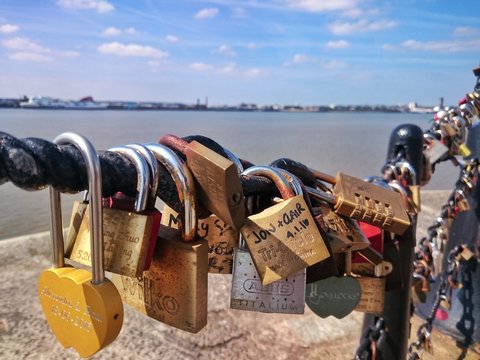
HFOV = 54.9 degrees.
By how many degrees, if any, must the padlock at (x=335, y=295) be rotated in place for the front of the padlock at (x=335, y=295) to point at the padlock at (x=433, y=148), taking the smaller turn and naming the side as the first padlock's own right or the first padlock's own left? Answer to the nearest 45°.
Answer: approximately 135° to the first padlock's own left

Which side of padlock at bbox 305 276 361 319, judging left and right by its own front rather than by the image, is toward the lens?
front

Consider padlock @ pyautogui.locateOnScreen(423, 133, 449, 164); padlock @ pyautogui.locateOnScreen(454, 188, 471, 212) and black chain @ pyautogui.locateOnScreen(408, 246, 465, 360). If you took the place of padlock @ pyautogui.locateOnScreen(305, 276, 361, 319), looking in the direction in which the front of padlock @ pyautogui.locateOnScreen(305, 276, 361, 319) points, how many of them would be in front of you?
0
